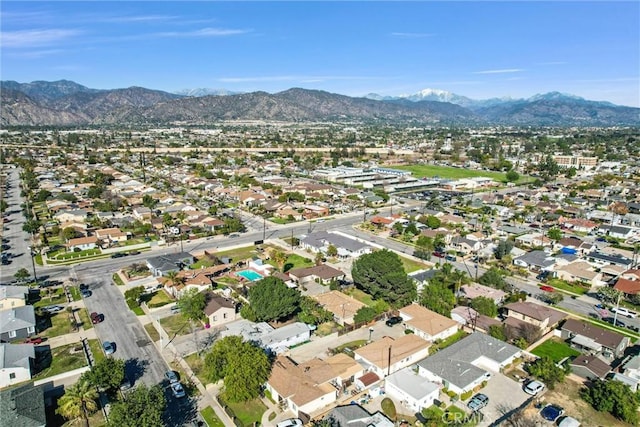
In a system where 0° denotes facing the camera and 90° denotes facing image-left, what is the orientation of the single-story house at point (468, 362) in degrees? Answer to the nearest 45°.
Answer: approximately 315°

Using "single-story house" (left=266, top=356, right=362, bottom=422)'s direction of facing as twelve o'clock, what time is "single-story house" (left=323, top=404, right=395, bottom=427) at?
"single-story house" (left=323, top=404, right=395, bottom=427) is roughly at 9 o'clock from "single-story house" (left=266, top=356, right=362, bottom=422).

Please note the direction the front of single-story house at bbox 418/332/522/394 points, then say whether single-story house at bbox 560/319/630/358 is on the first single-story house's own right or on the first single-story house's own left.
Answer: on the first single-story house's own left

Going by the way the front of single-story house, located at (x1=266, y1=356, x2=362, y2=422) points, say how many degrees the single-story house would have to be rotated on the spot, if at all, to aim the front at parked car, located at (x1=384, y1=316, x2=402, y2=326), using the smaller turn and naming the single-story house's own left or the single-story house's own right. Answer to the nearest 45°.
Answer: approximately 180°

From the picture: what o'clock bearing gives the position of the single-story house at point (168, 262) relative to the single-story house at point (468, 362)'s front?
the single-story house at point (168, 262) is roughly at 5 o'clock from the single-story house at point (468, 362).

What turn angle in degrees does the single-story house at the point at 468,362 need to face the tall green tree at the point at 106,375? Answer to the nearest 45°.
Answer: approximately 90° to its right

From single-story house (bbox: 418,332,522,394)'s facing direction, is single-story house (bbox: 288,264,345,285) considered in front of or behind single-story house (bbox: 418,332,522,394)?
behind

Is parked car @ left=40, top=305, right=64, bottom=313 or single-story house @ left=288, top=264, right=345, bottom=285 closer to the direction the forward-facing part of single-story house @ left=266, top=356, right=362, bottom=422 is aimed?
the parked car

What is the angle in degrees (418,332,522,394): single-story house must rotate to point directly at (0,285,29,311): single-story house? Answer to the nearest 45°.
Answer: approximately 135° to its right

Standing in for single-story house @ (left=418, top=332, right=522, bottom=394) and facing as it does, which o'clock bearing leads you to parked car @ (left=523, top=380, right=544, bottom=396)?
The parked car is roughly at 11 o'clock from the single-story house.

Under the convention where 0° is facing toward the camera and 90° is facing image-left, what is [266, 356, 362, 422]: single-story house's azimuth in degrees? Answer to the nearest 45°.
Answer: approximately 45°

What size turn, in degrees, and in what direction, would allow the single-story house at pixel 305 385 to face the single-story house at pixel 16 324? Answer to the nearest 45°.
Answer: approximately 45° to its right
